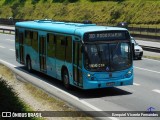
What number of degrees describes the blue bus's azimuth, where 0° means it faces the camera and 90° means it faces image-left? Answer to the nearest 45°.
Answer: approximately 315°
